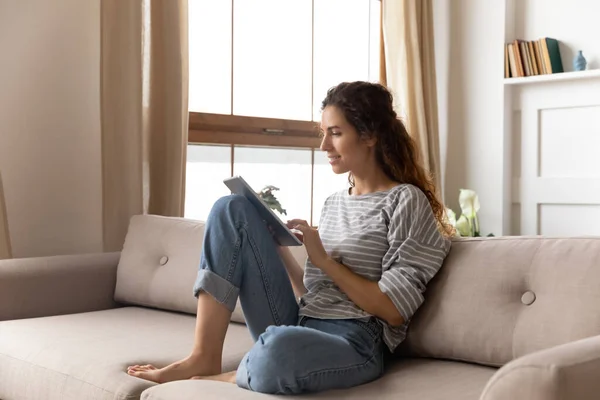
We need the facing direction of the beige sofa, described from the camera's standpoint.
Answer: facing the viewer and to the left of the viewer

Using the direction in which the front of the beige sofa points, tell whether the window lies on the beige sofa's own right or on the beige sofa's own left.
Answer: on the beige sofa's own right

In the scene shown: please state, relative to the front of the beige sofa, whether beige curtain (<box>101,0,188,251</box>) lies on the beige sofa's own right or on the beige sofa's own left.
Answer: on the beige sofa's own right

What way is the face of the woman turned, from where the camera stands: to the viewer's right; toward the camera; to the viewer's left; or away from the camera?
to the viewer's left

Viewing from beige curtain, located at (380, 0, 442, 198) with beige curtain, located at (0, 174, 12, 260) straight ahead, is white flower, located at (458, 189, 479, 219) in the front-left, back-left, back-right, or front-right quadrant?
back-left

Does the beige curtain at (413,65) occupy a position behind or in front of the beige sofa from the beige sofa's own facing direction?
behind

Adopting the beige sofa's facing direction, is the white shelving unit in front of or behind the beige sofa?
behind

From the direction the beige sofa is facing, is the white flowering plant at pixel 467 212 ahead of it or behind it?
behind
